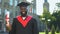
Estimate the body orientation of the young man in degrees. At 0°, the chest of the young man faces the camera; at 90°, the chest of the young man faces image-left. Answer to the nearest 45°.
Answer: approximately 0°
